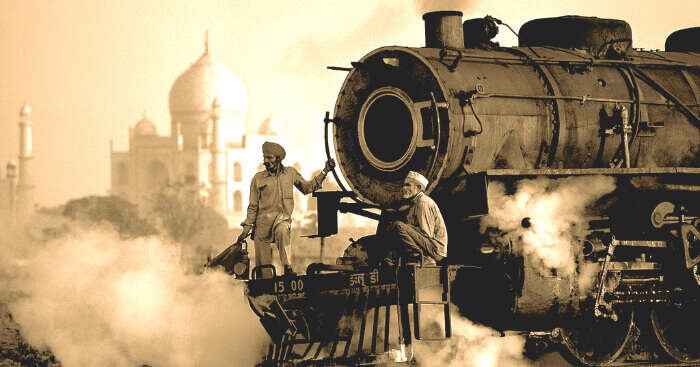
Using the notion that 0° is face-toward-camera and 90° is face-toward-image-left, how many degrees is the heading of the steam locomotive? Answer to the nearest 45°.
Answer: approximately 45°

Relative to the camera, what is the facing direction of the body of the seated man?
to the viewer's left

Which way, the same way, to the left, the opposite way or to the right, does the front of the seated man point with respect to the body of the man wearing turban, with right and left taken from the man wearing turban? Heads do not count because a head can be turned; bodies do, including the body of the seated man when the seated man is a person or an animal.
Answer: to the right

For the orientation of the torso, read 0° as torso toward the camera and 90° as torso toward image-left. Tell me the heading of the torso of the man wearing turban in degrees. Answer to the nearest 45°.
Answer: approximately 0°
